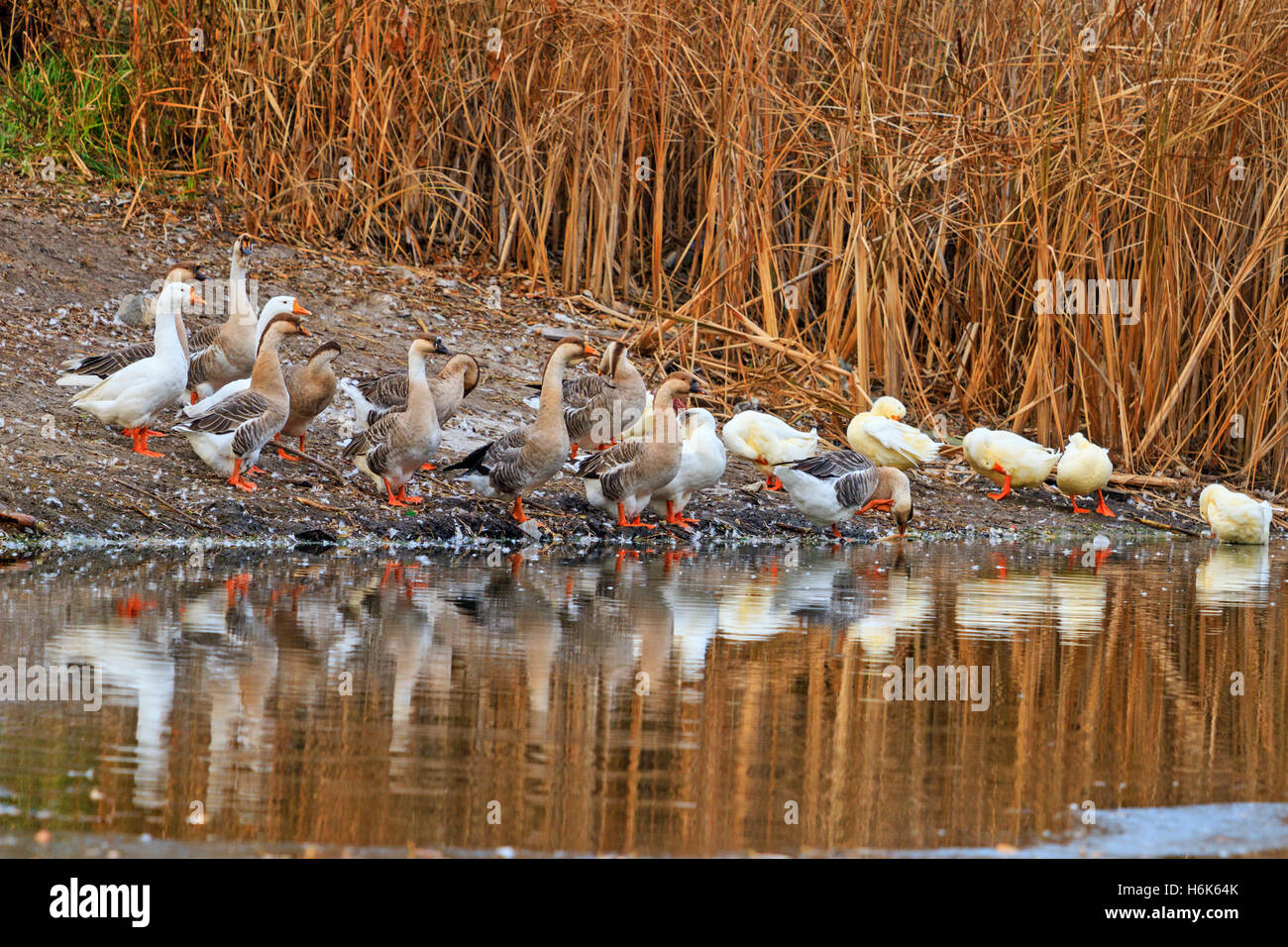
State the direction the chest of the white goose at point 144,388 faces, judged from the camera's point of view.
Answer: to the viewer's right

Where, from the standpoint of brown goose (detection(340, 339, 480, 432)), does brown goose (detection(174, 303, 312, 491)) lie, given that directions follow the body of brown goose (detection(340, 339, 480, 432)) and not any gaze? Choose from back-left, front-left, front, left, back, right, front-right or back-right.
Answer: back-right

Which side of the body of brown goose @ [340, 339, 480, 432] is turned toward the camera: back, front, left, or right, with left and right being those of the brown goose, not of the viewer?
right

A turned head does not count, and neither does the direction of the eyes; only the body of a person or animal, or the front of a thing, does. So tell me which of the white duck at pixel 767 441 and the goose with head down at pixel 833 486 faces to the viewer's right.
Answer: the goose with head down

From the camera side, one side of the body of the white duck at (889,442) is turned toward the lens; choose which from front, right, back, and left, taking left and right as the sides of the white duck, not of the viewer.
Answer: left

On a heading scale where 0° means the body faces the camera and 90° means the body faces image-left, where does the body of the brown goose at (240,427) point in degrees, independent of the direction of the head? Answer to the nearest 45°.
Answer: approximately 270°

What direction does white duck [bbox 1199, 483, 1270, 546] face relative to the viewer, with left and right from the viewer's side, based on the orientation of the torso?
facing to the left of the viewer

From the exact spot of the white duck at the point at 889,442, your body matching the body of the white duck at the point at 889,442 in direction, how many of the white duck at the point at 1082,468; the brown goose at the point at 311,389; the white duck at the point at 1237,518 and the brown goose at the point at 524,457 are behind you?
2

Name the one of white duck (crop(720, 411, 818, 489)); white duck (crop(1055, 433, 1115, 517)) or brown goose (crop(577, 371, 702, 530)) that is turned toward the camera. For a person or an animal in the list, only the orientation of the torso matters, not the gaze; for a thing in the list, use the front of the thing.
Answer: white duck (crop(1055, 433, 1115, 517))

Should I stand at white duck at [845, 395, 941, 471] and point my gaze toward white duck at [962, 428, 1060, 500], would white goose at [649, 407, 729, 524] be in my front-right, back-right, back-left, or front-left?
back-right

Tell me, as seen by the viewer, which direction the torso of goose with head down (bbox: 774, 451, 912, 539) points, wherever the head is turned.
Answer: to the viewer's right

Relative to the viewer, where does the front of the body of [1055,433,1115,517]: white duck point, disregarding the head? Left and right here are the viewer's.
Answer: facing the viewer
